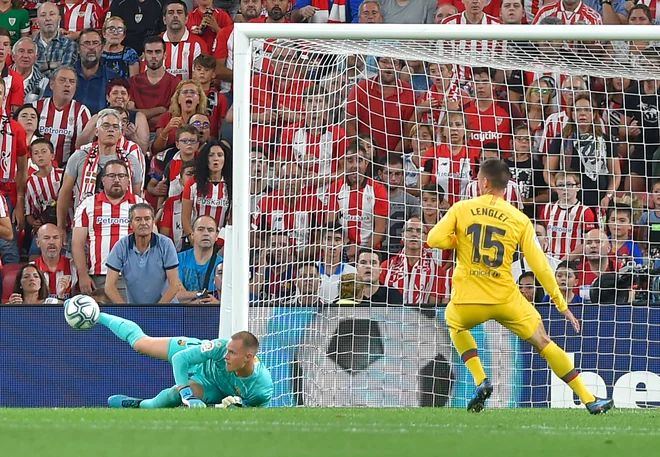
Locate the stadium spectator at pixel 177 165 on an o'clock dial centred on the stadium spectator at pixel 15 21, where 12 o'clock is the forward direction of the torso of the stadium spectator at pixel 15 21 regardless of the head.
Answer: the stadium spectator at pixel 177 165 is roughly at 11 o'clock from the stadium spectator at pixel 15 21.

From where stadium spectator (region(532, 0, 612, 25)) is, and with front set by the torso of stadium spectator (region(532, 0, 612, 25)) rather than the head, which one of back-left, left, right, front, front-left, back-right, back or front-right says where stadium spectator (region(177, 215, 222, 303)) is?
front-right

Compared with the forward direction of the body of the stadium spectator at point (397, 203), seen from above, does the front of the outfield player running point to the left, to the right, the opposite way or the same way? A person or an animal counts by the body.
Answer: the opposite way

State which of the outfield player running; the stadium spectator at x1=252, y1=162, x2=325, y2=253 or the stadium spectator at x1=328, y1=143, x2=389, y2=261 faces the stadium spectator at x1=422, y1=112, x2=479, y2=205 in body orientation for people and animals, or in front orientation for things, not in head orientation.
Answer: the outfield player running

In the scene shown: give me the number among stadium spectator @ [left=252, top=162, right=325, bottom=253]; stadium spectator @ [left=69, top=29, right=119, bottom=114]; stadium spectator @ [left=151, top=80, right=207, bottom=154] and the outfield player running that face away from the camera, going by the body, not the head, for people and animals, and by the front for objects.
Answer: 1

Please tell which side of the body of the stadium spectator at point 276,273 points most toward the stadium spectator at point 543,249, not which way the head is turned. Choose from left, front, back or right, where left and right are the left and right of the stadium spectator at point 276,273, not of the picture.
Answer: left

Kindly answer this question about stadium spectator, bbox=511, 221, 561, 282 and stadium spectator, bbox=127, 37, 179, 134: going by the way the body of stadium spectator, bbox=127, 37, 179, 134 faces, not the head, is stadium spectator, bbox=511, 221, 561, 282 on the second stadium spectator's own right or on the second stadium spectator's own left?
on the second stadium spectator's own left

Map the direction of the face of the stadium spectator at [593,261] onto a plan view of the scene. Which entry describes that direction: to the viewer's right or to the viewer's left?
to the viewer's left

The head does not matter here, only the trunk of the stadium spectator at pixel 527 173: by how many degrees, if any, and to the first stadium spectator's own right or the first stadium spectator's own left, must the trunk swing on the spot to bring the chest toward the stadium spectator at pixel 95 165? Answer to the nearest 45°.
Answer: approximately 90° to the first stadium spectator's own right

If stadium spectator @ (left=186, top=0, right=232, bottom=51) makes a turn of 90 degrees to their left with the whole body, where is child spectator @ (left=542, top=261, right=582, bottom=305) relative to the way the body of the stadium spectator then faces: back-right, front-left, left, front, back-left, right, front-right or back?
front-right

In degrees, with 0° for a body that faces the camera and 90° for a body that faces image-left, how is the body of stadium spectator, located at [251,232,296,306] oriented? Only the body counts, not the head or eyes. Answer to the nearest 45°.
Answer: approximately 0°

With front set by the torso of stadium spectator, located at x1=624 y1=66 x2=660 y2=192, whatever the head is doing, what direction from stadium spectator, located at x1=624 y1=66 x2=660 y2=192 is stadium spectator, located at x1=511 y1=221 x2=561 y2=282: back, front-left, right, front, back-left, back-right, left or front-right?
front-right

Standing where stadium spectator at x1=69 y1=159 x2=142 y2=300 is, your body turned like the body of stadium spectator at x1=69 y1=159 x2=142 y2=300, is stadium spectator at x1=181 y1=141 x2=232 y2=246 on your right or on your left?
on your left

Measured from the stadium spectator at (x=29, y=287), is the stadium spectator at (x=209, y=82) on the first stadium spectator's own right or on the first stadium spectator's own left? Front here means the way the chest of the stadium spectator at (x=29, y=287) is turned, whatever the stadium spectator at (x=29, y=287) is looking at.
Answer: on the first stadium spectator's own left
